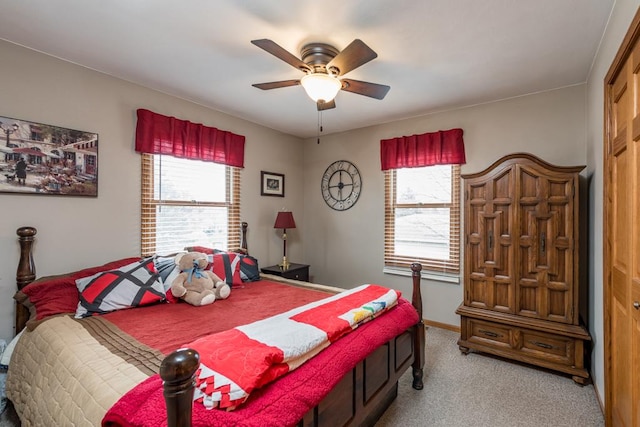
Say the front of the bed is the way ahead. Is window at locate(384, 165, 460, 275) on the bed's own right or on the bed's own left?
on the bed's own left

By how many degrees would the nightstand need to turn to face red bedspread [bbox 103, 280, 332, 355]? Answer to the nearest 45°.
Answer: approximately 45° to its right

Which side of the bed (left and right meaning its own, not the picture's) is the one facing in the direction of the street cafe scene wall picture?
back

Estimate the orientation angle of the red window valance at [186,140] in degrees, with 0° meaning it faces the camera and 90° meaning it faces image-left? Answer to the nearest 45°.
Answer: approximately 315°

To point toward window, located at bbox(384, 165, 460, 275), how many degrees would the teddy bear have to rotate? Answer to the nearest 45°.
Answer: approximately 45° to its left

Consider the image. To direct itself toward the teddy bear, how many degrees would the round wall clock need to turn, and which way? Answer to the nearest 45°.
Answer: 0° — it already faces it

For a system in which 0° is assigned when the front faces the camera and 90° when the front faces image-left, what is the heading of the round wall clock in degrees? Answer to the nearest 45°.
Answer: approximately 45°

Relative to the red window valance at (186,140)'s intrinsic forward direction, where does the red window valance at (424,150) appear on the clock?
the red window valance at (424,150) is roughly at 11 o'clock from the red window valance at (186,140).

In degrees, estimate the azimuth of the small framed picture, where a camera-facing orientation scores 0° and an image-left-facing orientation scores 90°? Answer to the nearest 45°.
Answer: approximately 315°

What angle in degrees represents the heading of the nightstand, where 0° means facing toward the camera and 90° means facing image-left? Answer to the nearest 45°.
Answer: approximately 315°
